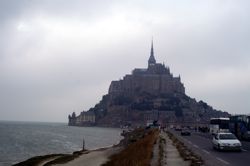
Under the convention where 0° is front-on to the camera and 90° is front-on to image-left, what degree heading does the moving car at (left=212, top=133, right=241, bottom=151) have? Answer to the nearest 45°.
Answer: approximately 315°
